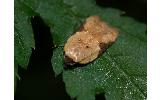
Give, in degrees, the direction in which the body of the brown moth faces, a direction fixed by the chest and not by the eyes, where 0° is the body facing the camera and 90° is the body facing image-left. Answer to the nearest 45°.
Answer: approximately 45°
